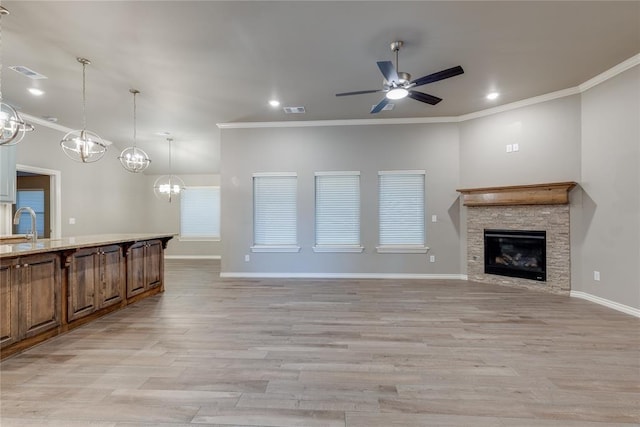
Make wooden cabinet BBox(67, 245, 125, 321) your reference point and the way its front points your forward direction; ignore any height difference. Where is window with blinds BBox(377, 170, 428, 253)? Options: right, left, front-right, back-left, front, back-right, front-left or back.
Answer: front-left

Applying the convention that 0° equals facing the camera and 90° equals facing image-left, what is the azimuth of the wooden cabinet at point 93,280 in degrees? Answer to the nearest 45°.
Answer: approximately 315°

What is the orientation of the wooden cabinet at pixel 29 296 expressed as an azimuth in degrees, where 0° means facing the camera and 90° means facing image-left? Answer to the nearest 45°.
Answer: approximately 315°

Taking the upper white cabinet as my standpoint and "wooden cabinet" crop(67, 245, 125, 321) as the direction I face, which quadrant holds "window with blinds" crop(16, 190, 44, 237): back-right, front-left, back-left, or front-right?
back-left

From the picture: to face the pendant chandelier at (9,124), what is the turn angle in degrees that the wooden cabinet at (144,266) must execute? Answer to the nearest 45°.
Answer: approximately 90° to its right

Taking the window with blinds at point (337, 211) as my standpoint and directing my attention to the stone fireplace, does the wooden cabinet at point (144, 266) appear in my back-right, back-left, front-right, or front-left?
back-right

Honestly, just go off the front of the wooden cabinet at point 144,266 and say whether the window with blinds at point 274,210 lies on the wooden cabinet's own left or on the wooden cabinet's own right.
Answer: on the wooden cabinet's own left

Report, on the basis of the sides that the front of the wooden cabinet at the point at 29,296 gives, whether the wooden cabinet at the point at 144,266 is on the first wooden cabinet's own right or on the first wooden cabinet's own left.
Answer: on the first wooden cabinet's own left

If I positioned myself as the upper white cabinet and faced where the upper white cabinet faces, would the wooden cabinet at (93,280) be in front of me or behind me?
in front

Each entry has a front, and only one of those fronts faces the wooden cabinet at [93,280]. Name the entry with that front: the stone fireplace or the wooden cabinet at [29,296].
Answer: the stone fireplace

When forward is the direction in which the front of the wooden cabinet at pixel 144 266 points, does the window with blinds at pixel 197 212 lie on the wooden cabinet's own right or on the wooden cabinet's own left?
on the wooden cabinet's own left
